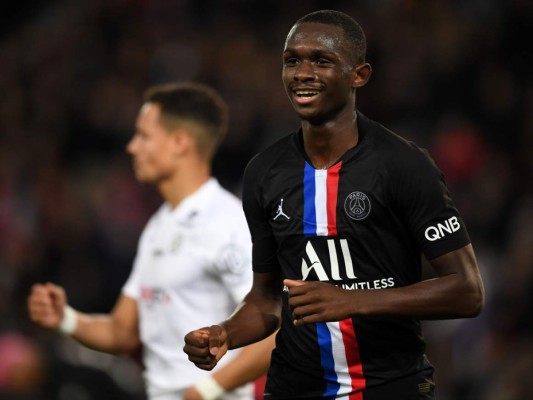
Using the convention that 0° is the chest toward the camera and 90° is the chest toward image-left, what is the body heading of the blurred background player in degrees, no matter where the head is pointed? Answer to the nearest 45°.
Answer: approximately 45°

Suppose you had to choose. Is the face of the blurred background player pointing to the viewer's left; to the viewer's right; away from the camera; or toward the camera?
to the viewer's left
